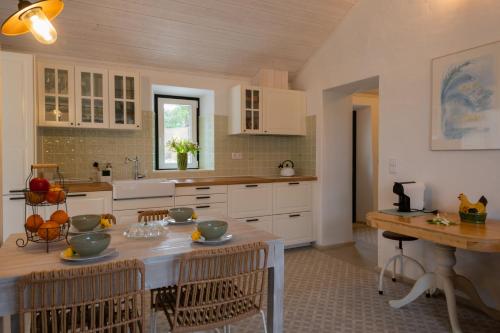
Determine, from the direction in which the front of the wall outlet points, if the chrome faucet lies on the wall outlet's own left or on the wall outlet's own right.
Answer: on the wall outlet's own right

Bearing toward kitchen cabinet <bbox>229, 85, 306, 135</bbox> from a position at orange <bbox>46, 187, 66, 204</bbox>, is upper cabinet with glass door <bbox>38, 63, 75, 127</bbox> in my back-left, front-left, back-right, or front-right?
front-left

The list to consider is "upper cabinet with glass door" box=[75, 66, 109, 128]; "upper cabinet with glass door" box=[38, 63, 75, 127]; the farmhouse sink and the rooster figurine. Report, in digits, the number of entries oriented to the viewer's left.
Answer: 1

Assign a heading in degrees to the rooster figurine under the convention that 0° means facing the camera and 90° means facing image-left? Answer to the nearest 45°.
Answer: approximately 90°

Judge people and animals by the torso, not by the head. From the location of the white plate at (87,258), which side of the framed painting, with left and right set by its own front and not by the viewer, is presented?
front

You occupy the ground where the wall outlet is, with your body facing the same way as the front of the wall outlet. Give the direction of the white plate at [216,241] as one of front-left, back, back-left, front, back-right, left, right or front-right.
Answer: front

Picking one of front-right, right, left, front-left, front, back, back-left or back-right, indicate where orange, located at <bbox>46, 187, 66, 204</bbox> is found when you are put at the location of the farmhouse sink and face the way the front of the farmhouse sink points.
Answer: front

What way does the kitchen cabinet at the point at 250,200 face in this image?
toward the camera

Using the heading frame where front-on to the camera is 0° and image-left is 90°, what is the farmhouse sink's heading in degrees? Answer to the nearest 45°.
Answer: approximately 0°

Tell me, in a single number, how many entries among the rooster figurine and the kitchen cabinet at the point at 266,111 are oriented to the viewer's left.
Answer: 1

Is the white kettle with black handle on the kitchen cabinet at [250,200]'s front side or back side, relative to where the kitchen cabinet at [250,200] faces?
on the back side

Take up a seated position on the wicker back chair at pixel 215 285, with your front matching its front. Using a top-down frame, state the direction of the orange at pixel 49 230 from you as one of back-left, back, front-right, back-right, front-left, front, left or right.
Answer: front-left
